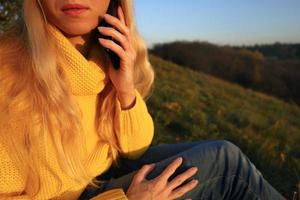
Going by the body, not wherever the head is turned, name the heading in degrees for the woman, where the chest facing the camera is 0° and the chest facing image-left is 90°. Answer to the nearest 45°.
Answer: approximately 315°
